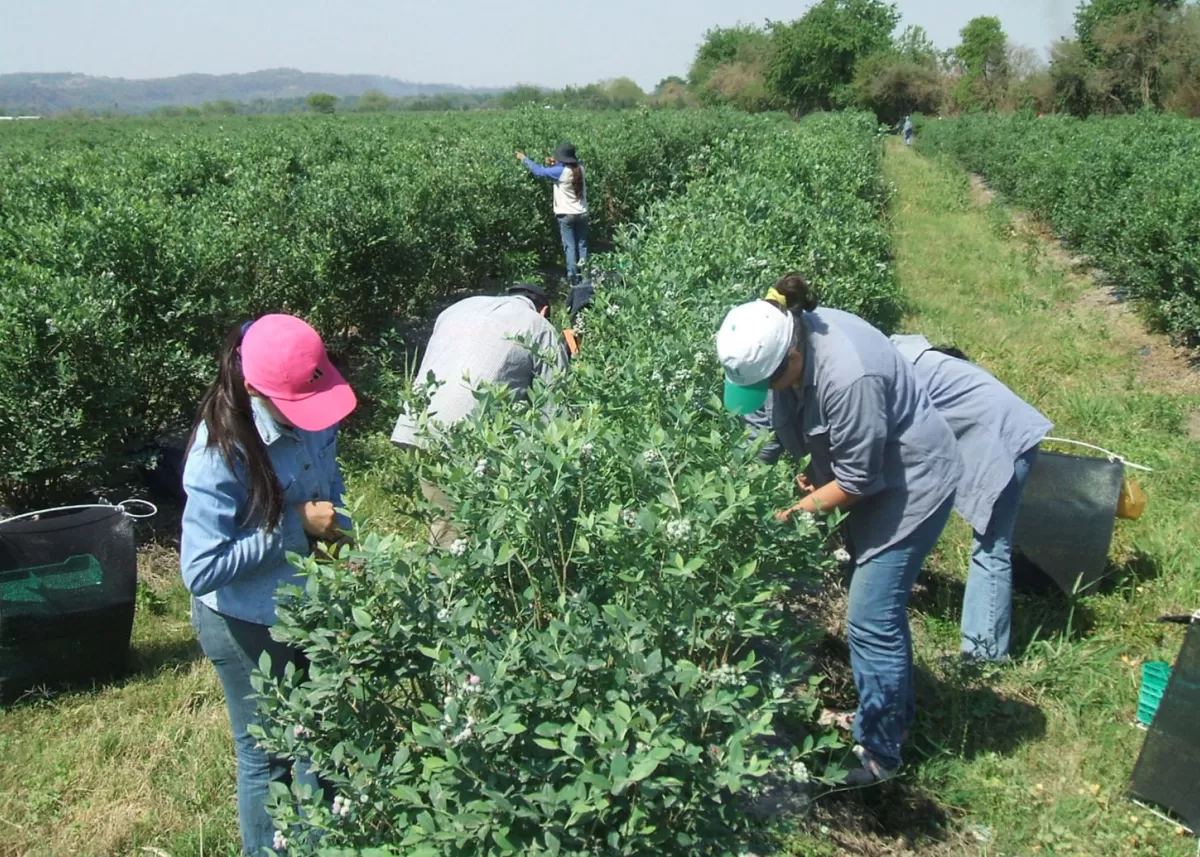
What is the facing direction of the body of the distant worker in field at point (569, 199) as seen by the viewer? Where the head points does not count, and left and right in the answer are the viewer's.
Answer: facing away from the viewer and to the left of the viewer

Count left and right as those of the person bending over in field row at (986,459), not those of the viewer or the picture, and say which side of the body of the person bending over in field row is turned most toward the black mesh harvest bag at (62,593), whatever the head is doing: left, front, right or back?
front

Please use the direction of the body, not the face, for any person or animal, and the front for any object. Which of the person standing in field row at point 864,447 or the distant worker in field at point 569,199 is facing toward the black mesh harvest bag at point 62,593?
the person standing in field row

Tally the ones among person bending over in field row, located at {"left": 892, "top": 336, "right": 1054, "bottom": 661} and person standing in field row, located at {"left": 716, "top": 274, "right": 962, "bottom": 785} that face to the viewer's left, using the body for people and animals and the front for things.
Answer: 2

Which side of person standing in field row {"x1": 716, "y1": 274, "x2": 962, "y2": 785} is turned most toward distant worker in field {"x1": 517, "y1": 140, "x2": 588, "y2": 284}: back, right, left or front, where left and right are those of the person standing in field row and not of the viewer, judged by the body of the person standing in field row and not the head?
right

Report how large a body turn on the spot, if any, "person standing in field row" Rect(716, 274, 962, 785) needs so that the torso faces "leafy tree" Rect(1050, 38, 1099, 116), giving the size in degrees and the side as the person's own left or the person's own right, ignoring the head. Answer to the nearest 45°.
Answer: approximately 90° to the person's own right

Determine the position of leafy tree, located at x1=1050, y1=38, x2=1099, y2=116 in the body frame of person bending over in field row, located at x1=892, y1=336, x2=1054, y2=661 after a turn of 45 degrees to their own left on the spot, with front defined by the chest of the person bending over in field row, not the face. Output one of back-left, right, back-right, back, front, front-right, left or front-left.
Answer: back-right

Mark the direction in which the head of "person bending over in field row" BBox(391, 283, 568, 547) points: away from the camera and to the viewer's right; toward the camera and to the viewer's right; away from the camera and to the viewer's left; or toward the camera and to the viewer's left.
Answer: away from the camera and to the viewer's right

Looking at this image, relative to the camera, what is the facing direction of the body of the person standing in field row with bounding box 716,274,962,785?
to the viewer's left

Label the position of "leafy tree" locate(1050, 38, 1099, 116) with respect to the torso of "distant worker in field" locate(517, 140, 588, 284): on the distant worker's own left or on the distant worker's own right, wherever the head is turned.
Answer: on the distant worker's own right

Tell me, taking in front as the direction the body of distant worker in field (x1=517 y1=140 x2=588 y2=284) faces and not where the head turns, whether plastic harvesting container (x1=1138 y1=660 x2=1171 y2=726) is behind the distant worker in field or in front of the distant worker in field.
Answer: behind

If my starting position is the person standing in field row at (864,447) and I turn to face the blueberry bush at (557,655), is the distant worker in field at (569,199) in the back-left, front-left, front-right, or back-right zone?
back-right

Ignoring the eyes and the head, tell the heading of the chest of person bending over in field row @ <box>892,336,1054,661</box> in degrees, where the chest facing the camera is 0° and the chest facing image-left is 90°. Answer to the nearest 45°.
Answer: approximately 90°
